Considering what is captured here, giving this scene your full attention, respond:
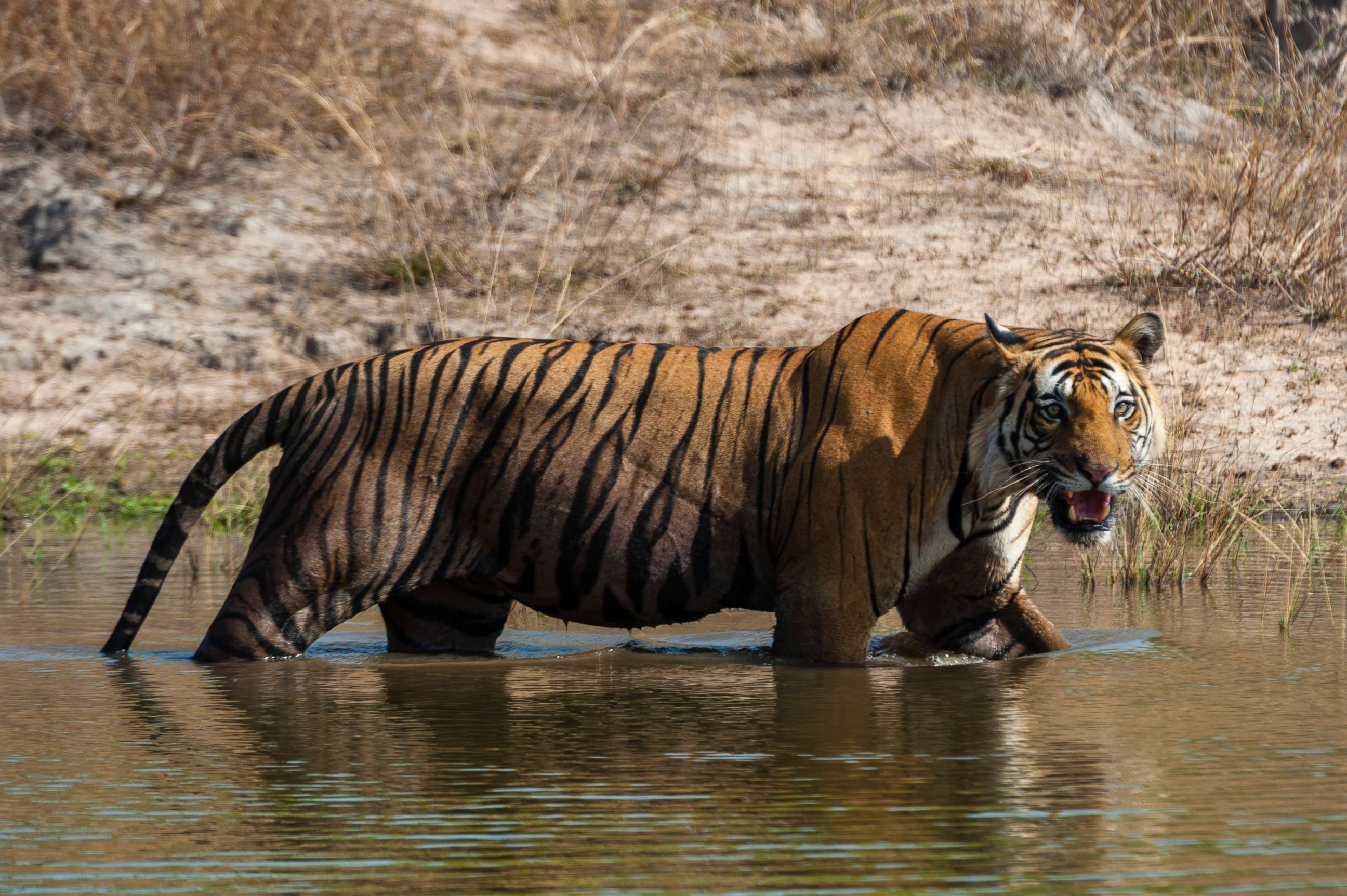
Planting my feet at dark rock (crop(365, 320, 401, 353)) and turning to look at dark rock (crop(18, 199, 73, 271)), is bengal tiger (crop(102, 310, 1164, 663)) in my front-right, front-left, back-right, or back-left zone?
back-left

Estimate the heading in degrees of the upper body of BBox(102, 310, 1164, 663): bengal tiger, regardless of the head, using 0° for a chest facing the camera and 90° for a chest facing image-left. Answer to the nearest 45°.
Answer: approximately 270°

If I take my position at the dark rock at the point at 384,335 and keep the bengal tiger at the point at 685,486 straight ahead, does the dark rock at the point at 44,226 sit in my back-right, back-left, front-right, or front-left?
back-right

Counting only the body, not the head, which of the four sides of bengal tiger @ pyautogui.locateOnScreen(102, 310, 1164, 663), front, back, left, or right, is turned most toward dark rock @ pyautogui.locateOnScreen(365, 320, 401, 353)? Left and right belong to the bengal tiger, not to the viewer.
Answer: left

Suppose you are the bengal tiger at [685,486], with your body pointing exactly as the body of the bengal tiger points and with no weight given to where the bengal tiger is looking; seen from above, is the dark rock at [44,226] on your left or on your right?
on your left
